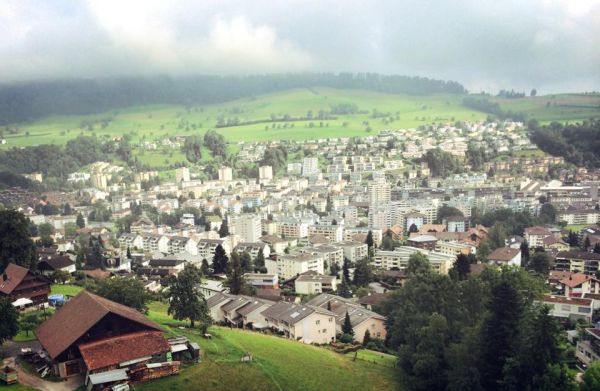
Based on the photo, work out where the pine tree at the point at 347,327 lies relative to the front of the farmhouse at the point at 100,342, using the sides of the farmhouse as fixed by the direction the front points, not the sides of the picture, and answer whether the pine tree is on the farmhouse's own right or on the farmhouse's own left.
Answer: on the farmhouse's own left

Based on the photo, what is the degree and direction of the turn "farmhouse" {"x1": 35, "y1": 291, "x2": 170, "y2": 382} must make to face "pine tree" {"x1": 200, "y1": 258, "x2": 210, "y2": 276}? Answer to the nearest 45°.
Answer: approximately 135° to its left

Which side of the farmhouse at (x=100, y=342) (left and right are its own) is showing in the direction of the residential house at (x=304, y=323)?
left

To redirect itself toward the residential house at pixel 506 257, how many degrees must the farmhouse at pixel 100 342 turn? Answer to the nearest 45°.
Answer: approximately 90° to its left

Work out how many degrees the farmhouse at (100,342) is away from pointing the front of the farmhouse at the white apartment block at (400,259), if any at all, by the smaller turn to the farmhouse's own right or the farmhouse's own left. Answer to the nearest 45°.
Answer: approximately 90° to the farmhouse's own left

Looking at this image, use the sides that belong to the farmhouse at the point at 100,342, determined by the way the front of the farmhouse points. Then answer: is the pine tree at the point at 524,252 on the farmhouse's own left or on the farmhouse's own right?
on the farmhouse's own left

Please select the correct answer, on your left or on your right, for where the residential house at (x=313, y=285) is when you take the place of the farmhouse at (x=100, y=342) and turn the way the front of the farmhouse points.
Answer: on your left

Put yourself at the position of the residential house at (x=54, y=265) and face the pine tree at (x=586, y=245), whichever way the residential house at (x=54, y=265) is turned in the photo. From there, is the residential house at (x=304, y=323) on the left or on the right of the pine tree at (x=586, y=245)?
right

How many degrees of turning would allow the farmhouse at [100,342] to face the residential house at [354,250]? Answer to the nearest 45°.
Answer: approximately 90° to its left

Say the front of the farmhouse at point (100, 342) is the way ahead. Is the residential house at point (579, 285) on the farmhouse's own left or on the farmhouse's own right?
on the farmhouse's own left

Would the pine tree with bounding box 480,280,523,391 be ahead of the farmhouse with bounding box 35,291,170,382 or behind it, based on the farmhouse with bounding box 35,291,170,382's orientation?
ahead
